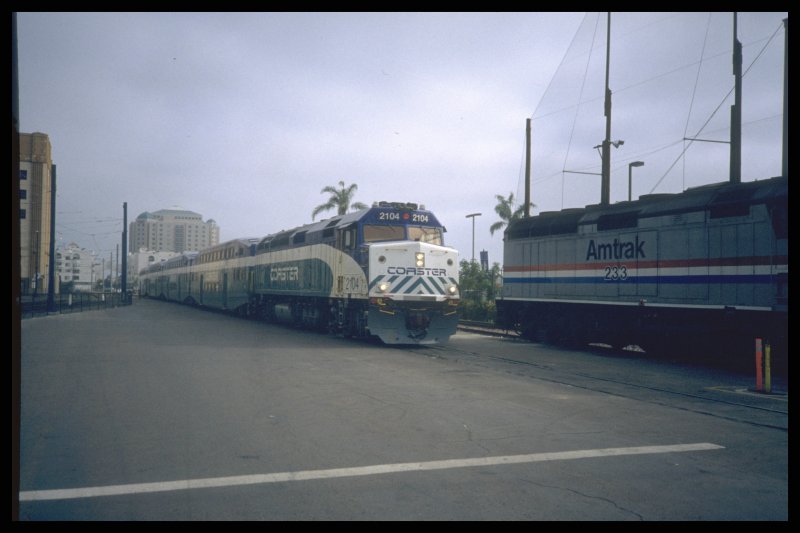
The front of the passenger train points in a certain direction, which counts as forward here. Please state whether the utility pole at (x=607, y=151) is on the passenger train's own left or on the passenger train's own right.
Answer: on the passenger train's own left

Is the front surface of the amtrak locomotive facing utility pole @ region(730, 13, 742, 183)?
no

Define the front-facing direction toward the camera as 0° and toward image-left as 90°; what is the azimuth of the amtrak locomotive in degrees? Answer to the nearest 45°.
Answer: approximately 315°

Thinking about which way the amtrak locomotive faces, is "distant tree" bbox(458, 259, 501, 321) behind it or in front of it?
behind

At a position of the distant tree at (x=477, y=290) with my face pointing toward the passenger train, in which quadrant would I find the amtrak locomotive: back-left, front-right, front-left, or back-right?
front-left

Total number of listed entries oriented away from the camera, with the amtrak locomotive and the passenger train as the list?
0

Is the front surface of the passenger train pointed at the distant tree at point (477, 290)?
no

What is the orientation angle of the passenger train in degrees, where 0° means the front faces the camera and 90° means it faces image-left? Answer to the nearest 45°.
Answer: approximately 315°

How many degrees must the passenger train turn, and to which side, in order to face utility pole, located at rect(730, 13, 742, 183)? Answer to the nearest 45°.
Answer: approximately 45° to its left

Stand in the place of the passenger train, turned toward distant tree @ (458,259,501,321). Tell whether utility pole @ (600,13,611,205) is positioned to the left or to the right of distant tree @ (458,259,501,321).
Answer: right

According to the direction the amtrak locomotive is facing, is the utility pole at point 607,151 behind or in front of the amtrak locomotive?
behind
